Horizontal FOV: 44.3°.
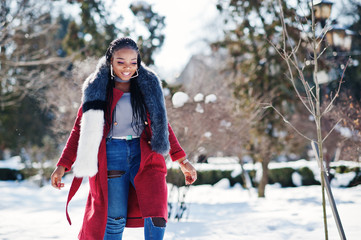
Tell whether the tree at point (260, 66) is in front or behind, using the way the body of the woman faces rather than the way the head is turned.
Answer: behind

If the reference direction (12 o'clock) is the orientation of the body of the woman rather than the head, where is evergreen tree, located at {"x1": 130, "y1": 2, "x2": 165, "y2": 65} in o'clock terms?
The evergreen tree is roughly at 6 o'clock from the woman.
